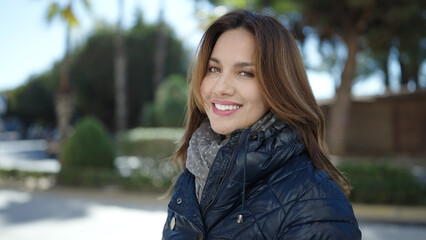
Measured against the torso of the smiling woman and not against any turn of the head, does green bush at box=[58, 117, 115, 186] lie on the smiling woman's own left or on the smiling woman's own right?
on the smiling woman's own right

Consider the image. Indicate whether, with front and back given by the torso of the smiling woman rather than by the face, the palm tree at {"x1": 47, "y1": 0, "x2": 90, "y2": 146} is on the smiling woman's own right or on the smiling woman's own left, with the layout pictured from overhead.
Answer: on the smiling woman's own right

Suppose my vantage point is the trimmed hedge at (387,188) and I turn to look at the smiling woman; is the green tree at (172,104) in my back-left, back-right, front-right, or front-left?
back-right

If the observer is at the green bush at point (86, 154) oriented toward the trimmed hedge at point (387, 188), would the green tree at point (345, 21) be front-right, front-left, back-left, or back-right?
front-left

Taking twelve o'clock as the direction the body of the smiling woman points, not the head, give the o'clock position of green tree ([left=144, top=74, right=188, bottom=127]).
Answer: The green tree is roughly at 4 o'clock from the smiling woman.

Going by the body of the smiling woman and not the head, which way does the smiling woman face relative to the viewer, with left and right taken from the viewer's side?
facing the viewer and to the left of the viewer

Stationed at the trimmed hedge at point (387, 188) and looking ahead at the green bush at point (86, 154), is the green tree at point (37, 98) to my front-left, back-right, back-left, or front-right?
front-right

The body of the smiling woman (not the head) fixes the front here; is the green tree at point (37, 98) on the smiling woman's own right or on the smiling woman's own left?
on the smiling woman's own right

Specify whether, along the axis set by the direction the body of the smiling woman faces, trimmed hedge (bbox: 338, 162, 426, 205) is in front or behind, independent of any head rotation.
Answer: behind

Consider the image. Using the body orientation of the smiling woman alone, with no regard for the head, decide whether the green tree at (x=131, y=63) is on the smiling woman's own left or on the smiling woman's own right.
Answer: on the smiling woman's own right
